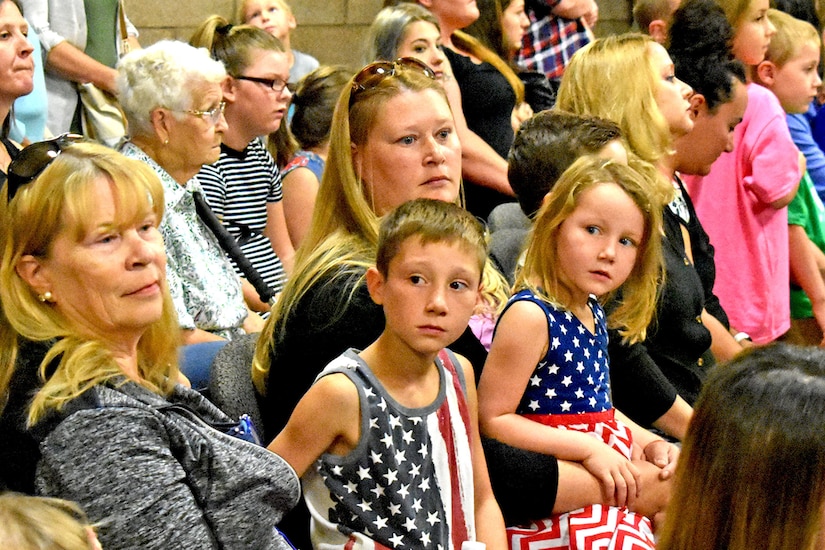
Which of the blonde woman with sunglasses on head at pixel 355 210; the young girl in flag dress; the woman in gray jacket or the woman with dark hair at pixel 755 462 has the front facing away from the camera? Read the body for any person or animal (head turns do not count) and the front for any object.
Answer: the woman with dark hair

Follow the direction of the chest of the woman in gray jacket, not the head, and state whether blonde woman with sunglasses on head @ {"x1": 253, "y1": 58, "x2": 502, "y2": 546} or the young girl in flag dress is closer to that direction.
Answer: the young girl in flag dress

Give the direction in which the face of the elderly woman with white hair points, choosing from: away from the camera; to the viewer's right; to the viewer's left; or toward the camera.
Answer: to the viewer's right

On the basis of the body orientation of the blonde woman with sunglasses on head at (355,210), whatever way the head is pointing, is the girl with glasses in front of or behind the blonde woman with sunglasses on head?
behind

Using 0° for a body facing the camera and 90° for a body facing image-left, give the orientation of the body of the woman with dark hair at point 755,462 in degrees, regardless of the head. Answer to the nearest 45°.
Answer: approximately 180°

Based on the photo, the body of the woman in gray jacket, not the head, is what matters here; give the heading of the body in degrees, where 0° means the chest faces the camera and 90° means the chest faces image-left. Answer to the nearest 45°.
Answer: approximately 315°

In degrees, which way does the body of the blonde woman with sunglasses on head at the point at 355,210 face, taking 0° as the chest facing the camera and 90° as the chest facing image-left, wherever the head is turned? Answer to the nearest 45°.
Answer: approximately 315°

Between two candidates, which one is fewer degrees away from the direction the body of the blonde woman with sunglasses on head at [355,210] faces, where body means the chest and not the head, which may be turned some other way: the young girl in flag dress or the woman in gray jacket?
the young girl in flag dress

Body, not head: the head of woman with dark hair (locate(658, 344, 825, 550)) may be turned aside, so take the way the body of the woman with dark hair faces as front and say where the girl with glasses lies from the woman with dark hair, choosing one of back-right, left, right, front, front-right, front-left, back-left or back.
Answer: front-left

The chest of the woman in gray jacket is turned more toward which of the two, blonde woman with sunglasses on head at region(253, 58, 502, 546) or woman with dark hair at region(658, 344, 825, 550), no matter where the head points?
the woman with dark hair

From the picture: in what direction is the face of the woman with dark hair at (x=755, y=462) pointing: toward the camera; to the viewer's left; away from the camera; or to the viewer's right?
away from the camera

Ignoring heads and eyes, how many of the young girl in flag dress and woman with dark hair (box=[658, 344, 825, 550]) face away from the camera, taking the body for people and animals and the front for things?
1

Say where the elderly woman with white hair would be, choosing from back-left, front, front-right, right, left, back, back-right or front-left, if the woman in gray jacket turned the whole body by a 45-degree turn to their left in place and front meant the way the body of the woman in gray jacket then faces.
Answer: left
